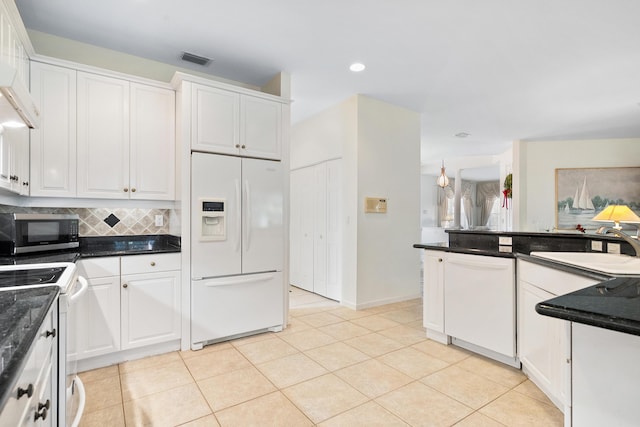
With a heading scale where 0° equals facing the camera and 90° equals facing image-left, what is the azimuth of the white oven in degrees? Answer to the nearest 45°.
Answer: approximately 270°

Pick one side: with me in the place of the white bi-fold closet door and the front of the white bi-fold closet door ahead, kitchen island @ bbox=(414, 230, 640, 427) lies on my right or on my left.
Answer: on my left

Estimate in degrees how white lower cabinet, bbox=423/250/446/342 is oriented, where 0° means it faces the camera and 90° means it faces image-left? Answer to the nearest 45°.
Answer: approximately 45°

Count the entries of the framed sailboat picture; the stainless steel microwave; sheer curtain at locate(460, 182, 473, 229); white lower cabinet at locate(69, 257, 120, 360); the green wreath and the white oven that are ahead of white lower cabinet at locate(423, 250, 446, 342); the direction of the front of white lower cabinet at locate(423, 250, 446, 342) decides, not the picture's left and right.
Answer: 3

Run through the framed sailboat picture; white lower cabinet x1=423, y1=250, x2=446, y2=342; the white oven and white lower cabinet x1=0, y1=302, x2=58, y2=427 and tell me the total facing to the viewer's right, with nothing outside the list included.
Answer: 2

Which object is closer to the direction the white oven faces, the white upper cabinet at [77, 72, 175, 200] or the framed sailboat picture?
the framed sailboat picture

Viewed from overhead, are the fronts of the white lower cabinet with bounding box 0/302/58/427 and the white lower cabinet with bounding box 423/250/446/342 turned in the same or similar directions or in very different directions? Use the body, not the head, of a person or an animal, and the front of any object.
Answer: very different directions

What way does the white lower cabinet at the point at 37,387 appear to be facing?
to the viewer's right

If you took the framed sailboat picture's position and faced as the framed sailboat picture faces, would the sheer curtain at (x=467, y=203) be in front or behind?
behind

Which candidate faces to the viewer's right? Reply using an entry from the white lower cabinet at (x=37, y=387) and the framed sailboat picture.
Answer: the white lower cabinet

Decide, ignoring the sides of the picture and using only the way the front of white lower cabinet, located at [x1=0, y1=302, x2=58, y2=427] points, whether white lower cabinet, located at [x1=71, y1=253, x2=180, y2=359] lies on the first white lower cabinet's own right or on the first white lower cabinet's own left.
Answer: on the first white lower cabinet's own left

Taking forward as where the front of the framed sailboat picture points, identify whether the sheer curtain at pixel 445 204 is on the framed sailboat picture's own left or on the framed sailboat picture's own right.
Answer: on the framed sailboat picture's own right
